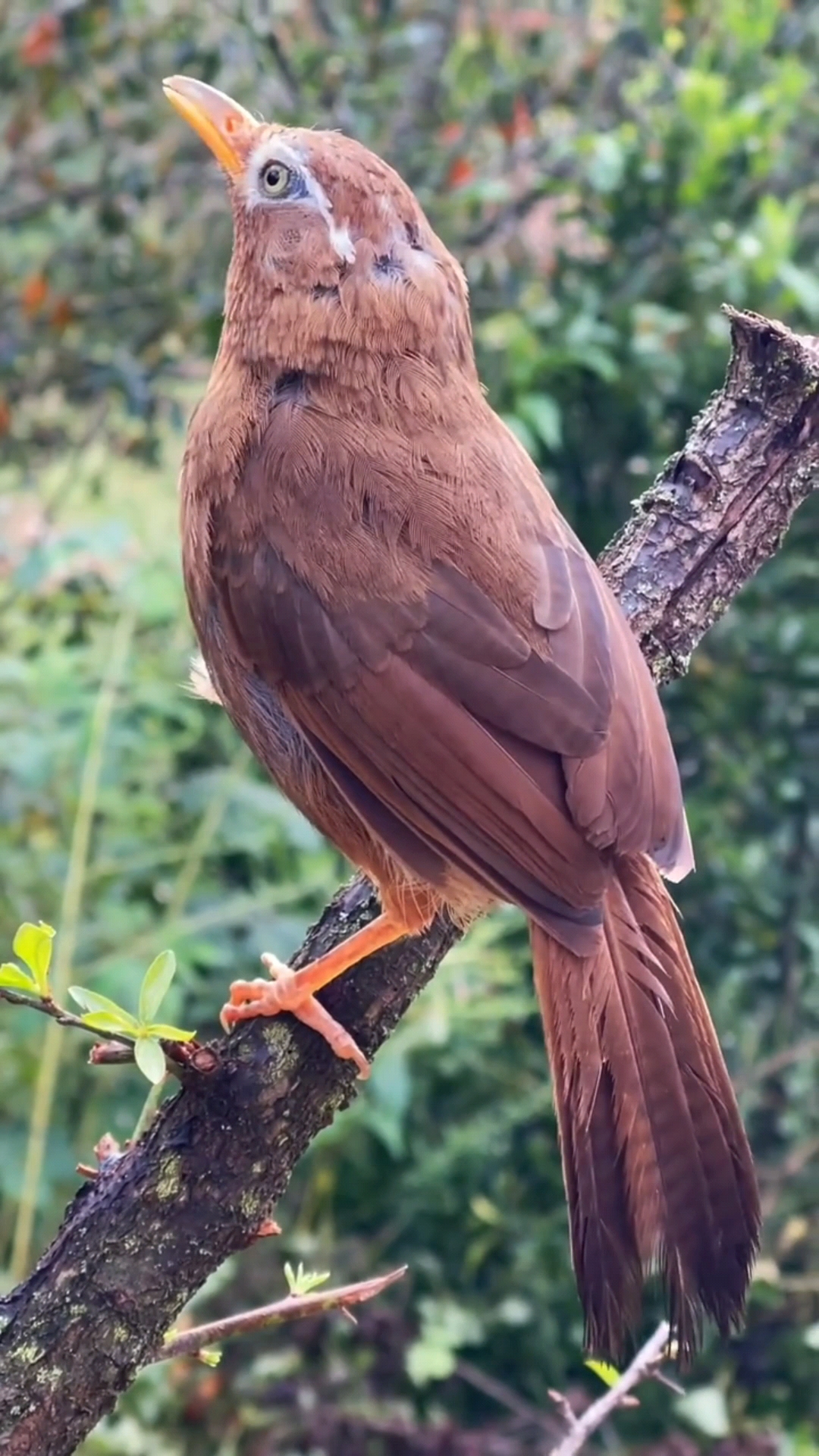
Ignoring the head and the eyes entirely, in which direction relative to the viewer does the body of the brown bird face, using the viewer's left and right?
facing away from the viewer and to the left of the viewer

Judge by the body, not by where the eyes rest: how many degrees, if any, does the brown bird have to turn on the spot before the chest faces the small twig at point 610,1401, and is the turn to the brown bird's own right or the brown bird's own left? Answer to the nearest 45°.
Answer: approximately 180°

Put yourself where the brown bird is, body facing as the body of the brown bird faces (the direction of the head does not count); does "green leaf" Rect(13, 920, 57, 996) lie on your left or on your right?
on your left
